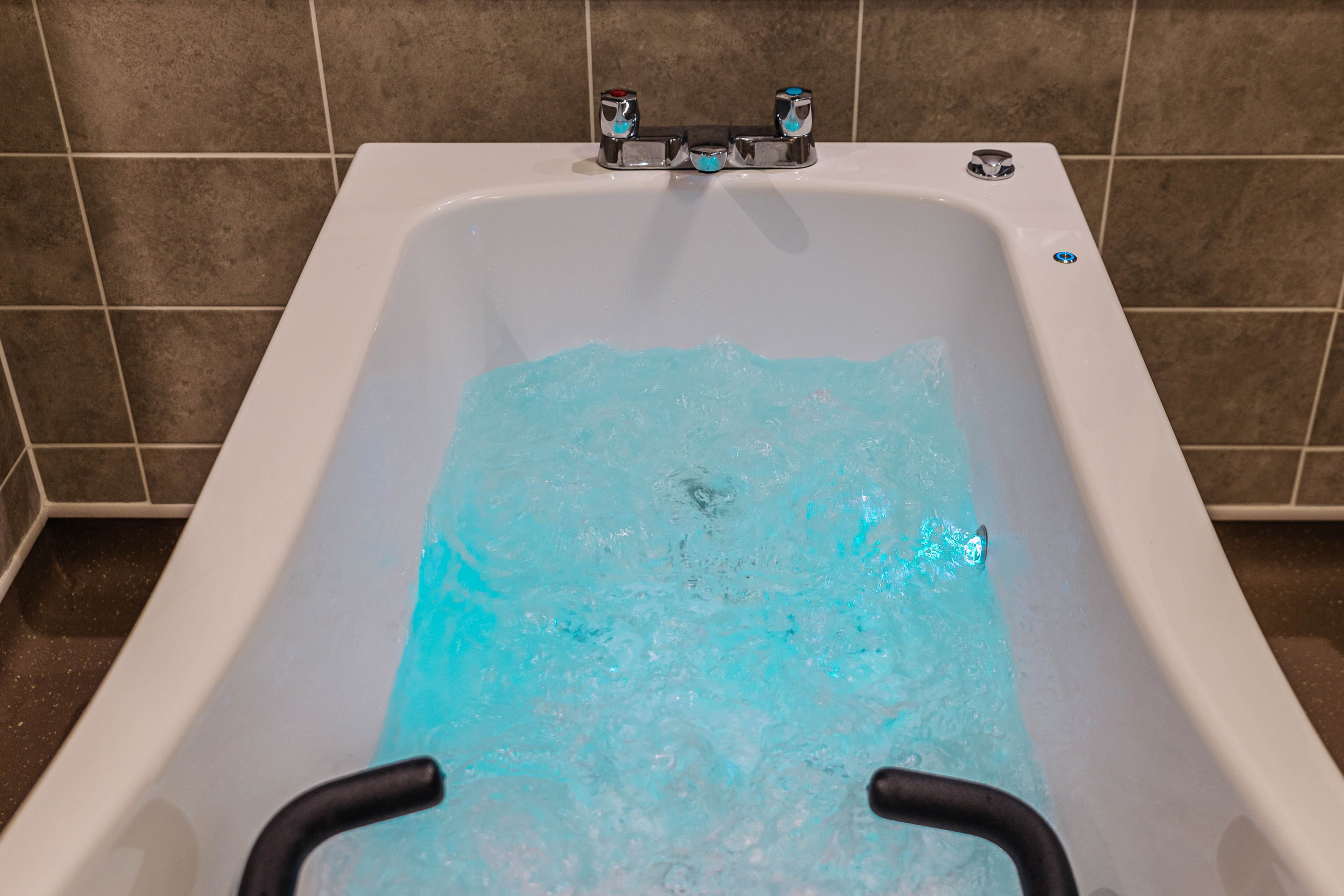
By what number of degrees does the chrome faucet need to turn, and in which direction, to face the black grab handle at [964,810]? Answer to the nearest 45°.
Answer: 0° — it already faces it

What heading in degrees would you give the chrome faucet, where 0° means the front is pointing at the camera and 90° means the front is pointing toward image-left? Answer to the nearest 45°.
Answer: approximately 0°

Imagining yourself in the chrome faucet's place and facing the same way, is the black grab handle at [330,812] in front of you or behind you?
in front
